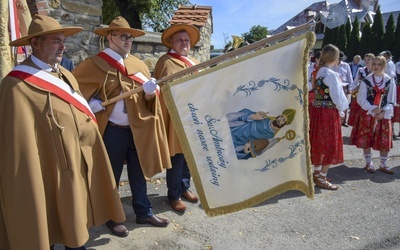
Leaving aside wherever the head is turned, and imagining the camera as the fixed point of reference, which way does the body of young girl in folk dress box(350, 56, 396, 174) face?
toward the camera

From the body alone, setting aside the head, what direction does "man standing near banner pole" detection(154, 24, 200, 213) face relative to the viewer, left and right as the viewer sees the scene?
facing the viewer and to the right of the viewer

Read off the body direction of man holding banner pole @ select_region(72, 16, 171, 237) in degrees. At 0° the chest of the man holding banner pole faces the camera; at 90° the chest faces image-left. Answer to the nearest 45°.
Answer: approximately 315°

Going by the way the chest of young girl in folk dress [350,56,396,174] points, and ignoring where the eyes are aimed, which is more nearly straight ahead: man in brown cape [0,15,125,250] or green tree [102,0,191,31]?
the man in brown cape

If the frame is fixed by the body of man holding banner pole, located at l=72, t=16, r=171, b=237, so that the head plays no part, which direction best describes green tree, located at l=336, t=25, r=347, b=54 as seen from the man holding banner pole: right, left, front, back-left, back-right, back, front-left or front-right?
left

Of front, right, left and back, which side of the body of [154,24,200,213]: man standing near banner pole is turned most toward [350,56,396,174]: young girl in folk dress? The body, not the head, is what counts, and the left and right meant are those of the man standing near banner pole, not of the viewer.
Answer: left

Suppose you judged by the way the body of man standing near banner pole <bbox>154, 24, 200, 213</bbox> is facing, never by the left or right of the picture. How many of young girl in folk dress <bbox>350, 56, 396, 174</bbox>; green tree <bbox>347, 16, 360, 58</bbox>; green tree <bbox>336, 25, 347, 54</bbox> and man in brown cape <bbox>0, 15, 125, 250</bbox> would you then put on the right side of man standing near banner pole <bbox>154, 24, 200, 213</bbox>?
1

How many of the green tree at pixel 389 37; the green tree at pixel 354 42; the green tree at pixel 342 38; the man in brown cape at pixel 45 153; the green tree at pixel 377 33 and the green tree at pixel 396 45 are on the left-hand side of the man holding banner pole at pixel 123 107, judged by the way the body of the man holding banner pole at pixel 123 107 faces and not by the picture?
5

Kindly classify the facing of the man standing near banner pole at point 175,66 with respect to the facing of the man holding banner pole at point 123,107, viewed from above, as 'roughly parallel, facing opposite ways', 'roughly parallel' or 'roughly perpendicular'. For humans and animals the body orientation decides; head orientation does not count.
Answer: roughly parallel

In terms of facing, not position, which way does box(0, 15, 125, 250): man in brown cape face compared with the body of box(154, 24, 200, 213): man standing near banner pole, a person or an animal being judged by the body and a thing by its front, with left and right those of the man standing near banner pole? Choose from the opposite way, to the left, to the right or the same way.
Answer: the same way

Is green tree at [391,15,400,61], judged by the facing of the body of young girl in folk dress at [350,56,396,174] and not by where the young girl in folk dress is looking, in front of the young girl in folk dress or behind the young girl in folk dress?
behind

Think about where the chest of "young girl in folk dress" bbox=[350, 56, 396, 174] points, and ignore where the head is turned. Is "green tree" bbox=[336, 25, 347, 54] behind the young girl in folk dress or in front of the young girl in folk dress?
behind

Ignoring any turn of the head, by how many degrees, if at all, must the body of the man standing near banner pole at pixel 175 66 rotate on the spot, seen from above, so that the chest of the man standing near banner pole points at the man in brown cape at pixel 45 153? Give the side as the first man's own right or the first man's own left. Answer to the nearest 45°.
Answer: approximately 90° to the first man's own right

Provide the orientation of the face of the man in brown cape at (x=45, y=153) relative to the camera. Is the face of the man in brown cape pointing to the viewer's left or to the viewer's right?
to the viewer's right

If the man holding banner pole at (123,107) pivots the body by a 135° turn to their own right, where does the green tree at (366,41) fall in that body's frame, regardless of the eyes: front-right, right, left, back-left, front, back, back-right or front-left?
back-right

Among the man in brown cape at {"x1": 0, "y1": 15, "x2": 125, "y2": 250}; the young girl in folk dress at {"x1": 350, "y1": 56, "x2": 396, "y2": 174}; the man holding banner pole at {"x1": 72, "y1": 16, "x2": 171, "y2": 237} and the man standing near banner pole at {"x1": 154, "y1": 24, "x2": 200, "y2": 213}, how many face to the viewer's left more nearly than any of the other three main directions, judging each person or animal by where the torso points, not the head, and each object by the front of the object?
0
